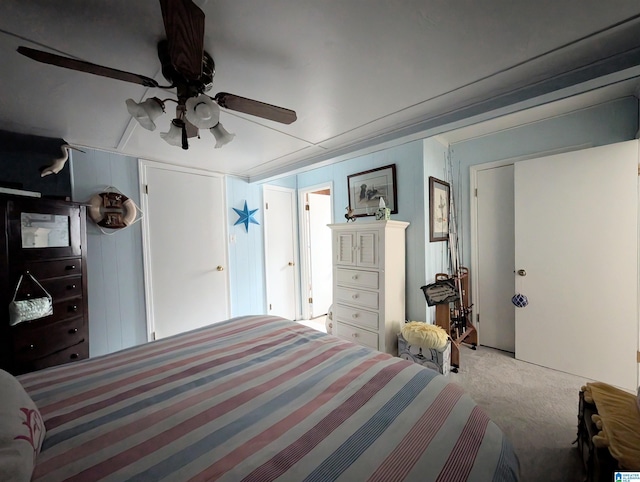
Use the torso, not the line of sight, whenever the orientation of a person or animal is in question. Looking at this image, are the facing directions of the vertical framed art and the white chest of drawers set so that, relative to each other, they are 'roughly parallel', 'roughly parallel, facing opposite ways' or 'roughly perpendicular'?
roughly perpendicular

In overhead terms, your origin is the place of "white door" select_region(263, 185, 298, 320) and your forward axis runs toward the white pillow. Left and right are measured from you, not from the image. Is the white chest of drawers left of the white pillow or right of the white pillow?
left

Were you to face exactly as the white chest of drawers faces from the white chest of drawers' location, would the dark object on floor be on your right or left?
on your left

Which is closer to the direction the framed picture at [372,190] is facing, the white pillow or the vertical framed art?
the white pillow

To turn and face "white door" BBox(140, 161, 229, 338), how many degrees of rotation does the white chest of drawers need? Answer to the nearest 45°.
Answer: approximately 45° to its right

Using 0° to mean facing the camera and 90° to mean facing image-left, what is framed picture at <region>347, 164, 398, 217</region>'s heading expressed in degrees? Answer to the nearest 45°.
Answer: approximately 45°

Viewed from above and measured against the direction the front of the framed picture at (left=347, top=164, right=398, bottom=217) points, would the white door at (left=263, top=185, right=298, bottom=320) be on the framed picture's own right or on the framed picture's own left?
on the framed picture's own right

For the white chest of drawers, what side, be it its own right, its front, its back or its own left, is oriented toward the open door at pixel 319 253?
right

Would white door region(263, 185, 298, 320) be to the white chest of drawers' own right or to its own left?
on its right
